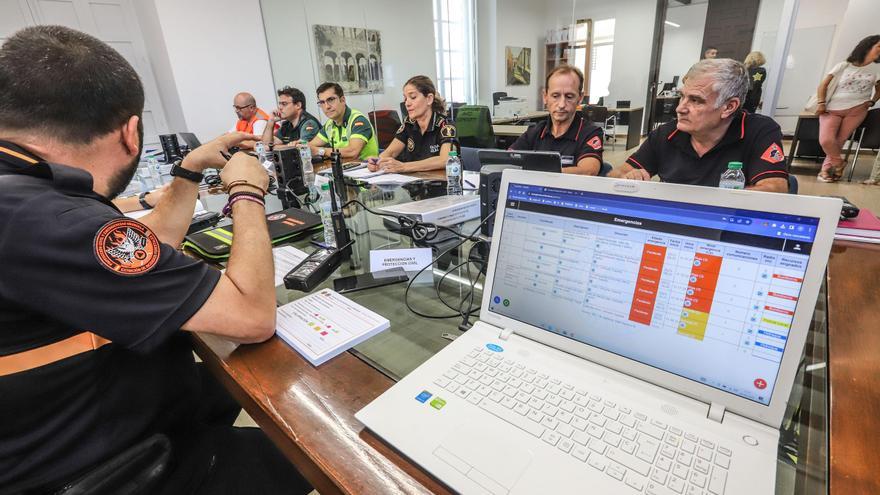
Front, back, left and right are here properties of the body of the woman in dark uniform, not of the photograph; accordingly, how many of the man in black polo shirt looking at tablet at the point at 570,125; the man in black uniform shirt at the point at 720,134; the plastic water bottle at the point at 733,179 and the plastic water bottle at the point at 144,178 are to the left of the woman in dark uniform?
3

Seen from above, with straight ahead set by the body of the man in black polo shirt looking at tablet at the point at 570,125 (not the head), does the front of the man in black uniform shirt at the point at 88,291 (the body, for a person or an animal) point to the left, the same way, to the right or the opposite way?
the opposite way

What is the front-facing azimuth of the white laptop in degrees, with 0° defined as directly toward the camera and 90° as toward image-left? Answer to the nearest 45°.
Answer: approximately 45°

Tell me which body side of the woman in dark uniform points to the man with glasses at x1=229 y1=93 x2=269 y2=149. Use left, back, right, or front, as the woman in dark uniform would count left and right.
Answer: right

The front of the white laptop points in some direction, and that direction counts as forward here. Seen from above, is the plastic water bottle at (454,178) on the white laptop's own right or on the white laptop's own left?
on the white laptop's own right

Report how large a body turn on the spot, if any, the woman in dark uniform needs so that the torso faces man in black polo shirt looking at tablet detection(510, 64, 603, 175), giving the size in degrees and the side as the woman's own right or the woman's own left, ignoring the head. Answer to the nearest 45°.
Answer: approximately 90° to the woman's own left

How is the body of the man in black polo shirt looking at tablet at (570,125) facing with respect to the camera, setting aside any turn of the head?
toward the camera

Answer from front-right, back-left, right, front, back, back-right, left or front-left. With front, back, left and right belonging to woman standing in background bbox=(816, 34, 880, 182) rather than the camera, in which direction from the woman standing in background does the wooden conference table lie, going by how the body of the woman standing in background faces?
front

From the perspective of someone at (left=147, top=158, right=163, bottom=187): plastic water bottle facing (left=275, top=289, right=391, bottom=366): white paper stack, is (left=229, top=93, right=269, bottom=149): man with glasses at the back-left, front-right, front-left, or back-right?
back-left

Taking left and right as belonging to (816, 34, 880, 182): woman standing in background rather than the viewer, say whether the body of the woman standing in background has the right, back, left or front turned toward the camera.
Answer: front

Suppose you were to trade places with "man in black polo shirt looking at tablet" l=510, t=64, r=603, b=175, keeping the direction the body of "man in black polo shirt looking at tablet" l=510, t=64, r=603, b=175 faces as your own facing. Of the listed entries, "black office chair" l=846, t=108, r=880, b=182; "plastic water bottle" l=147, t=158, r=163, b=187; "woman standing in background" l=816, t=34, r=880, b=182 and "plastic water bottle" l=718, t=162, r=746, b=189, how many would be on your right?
1

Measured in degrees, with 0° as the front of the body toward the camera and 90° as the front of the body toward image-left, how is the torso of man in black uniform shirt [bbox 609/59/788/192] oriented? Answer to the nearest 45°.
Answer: approximately 45°

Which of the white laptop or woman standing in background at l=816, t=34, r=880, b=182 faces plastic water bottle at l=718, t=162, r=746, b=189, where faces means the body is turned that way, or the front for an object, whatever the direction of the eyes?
the woman standing in background

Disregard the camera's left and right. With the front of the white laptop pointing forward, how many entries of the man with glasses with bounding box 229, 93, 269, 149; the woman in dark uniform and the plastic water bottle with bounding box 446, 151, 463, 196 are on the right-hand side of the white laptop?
3
